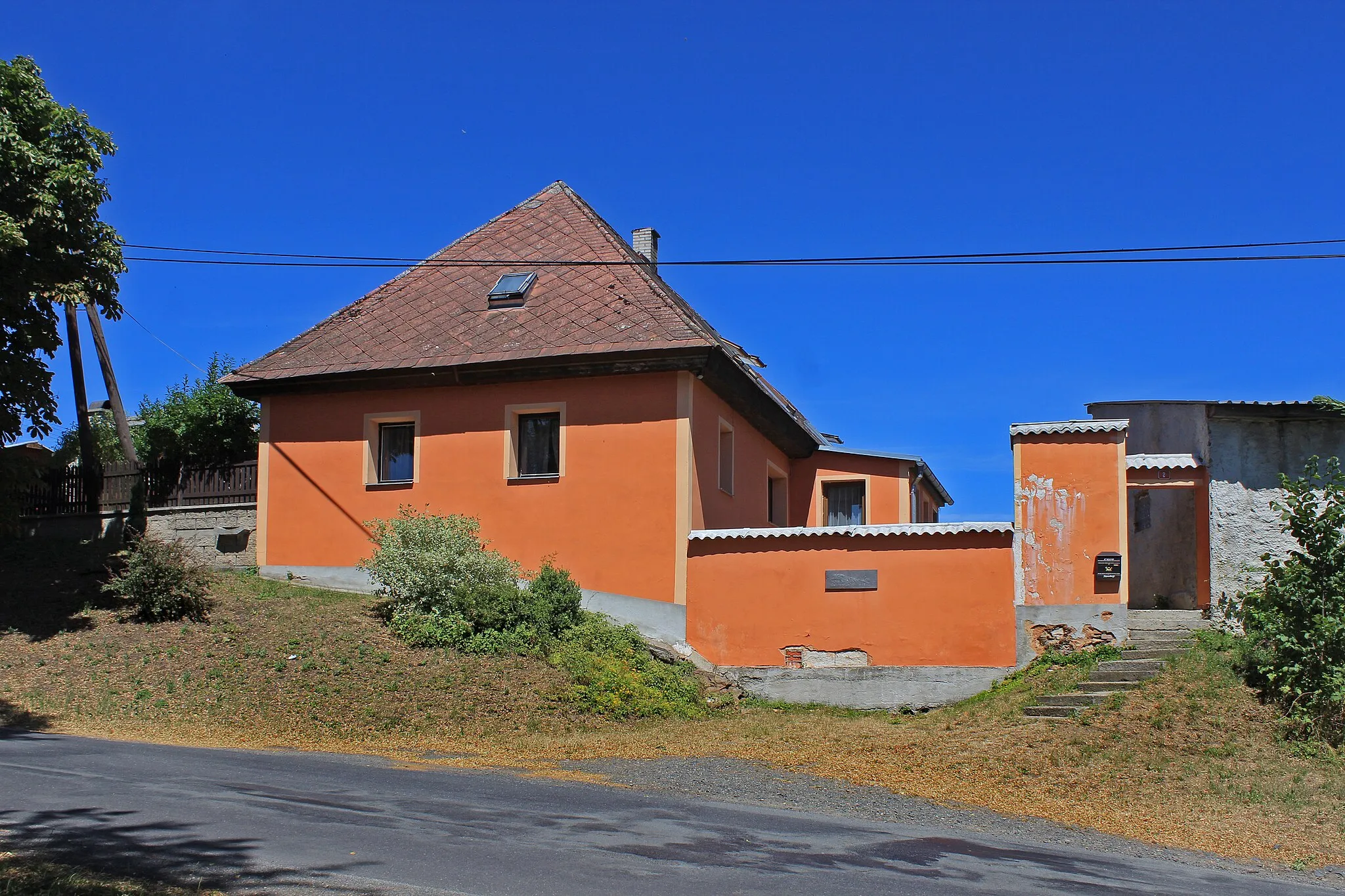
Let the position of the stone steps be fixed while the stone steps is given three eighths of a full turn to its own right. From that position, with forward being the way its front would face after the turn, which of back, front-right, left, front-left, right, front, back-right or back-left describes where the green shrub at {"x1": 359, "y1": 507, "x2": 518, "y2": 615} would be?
front-left

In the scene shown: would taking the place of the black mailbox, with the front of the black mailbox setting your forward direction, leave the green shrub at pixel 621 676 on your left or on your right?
on your right

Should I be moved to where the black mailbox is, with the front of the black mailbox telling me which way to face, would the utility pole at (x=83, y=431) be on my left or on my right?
on my right

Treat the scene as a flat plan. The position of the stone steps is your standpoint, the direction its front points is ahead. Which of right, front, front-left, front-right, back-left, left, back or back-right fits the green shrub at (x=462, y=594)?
right

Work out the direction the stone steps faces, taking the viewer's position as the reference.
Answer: facing the viewer

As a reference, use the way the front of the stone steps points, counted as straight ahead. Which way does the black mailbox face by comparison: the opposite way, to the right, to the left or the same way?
the same way

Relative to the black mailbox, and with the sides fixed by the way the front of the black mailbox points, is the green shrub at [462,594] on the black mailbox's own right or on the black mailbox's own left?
on the black mailbox's own right

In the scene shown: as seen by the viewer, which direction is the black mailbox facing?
toward the camera

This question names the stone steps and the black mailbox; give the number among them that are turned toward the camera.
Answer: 2

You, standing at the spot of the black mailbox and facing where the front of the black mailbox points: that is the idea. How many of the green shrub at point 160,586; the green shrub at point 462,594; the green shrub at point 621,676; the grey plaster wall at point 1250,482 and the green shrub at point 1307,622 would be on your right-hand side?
3

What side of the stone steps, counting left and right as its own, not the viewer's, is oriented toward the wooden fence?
right

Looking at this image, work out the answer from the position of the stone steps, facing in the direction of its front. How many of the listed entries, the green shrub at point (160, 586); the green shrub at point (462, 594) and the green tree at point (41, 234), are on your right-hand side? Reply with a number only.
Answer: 3

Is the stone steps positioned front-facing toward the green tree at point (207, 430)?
no
